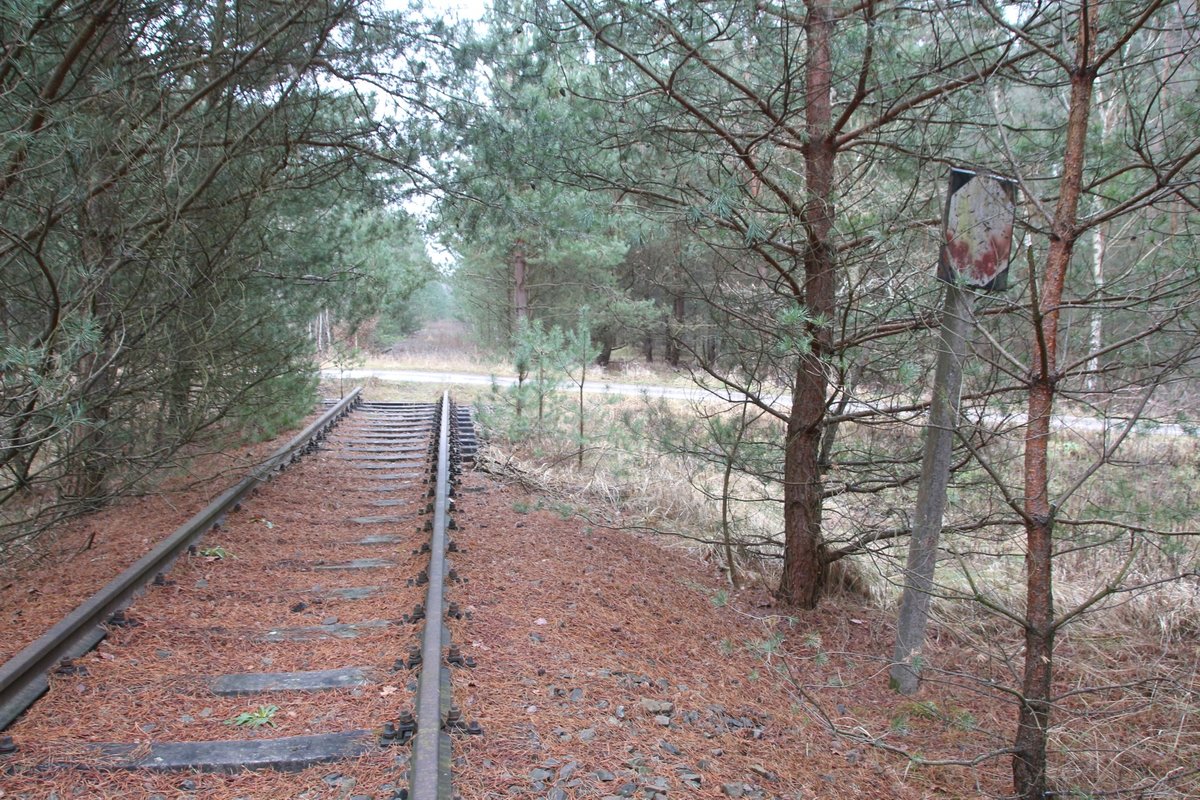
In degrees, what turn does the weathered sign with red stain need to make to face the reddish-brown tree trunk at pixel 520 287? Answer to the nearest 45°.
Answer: approximately 135° to its right

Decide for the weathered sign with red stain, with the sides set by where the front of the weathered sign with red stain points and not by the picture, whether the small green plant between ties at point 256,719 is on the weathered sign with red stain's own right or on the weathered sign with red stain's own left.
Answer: on the weathered sign with red stain's own right

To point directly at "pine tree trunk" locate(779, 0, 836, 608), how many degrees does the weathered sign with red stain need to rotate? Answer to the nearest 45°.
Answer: approximately 135° to its right

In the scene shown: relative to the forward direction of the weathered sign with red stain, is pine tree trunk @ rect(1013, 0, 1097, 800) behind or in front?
in front

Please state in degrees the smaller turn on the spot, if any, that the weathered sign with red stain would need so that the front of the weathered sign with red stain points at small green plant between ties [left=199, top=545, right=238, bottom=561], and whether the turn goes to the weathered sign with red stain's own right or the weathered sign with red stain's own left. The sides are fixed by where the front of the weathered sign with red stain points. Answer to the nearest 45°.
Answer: approximately 90° to the weathered sign with red stain's own right

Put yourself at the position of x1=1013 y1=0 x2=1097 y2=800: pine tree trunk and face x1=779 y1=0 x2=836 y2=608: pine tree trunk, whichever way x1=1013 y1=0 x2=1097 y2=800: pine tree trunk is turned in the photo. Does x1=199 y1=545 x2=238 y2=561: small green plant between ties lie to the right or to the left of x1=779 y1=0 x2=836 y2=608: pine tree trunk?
left

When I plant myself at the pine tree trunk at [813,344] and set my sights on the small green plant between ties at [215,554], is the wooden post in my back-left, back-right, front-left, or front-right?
back-left

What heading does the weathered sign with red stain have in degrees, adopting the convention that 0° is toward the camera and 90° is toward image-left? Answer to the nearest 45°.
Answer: approximately 0°
